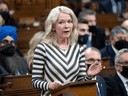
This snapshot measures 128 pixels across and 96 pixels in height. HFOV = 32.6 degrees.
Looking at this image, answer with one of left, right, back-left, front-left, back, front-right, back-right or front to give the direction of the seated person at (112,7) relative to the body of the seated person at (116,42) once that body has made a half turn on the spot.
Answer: front-right

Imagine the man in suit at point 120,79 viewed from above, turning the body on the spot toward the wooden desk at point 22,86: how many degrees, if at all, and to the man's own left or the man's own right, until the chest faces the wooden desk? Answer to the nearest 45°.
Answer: approximately 135° to the man's own right

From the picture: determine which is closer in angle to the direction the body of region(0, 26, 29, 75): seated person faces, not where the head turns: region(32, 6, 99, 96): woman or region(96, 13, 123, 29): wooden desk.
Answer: the woman

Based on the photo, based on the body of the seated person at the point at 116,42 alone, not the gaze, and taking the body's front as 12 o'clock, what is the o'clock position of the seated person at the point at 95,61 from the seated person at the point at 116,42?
the seated person at the point at 95,61 is roughly at 2 o'clock from the seated person at the point at 116,42.

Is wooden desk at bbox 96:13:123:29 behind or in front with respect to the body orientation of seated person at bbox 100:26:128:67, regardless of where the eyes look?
behind

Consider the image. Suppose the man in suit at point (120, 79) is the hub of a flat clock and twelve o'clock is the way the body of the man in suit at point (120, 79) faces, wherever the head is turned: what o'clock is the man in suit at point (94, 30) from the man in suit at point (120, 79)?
the man in suit at point (94, 30) is roughly at 7 o'clock from the man in suit at point (120, 79).

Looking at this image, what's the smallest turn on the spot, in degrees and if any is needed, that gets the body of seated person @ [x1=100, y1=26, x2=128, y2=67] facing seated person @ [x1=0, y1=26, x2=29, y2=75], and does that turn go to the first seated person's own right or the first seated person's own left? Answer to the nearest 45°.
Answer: approximately 90° to the first seated person's own right

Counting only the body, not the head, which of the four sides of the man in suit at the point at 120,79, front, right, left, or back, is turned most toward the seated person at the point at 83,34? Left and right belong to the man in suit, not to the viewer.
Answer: back

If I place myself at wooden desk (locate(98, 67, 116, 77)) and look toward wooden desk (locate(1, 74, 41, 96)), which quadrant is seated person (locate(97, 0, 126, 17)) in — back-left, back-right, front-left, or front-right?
back-right

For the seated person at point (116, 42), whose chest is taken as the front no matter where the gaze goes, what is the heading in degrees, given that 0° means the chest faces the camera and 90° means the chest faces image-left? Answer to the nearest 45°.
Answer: approximately 315°
